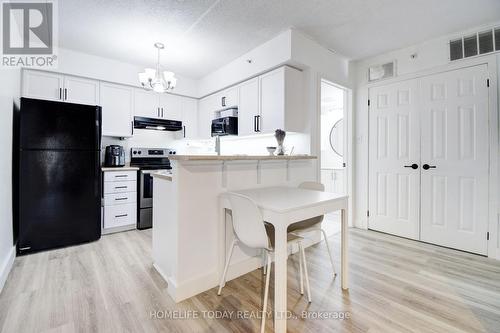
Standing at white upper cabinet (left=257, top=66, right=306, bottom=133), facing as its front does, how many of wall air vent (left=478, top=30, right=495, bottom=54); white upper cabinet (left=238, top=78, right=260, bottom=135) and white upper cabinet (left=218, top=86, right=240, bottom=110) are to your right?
2

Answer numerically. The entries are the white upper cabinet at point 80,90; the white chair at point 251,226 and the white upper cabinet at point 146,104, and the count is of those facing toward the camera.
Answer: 2

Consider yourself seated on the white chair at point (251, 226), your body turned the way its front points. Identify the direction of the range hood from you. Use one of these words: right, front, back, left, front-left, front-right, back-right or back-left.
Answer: left

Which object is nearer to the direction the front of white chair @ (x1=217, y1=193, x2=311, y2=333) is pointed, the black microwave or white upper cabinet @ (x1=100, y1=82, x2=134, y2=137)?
the black microwave

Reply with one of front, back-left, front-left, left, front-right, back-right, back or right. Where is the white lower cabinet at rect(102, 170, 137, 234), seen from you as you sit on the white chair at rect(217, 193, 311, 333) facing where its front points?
left

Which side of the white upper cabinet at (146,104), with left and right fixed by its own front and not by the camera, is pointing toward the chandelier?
front

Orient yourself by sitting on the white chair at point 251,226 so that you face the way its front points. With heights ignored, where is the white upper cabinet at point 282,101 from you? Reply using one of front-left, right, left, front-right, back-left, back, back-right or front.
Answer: front-left
